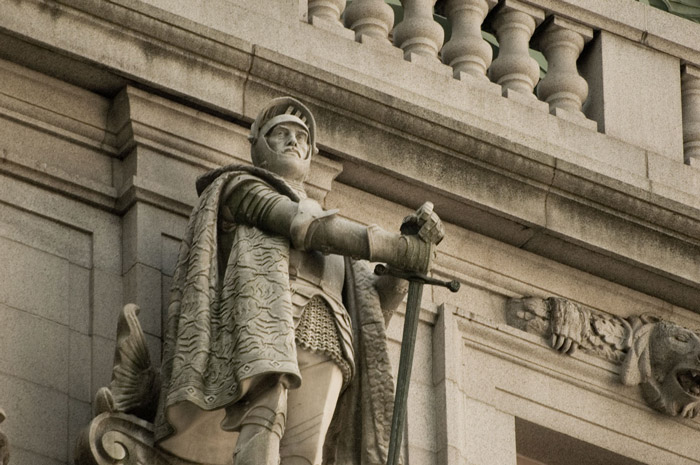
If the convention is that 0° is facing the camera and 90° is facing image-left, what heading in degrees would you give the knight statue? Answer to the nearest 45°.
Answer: approximately 315°
